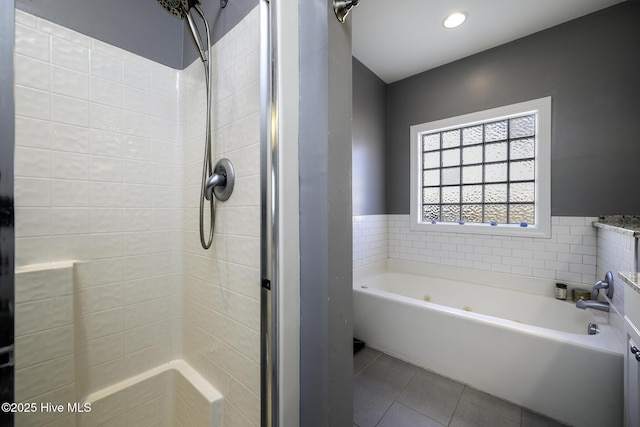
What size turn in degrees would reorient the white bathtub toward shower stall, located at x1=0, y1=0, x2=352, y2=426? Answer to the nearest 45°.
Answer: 0° — it already faces it

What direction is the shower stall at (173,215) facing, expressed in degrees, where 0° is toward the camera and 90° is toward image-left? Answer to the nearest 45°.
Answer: approximately 315°

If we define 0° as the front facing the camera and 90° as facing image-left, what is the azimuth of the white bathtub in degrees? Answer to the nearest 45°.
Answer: approximately 45°
